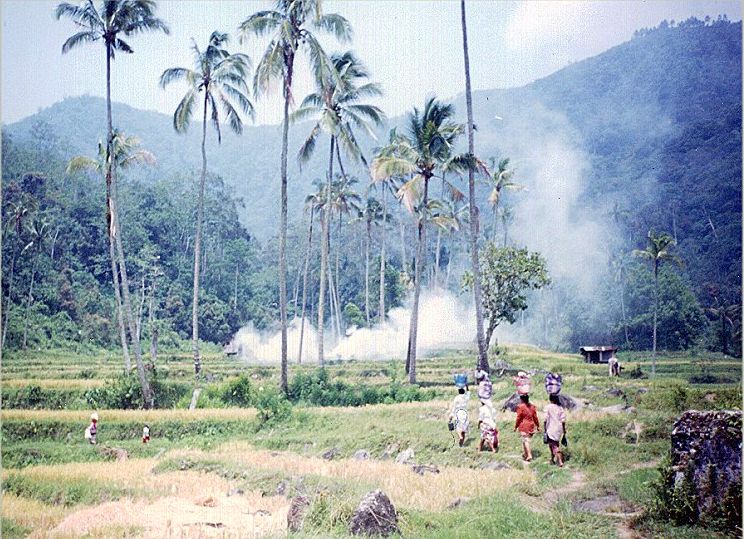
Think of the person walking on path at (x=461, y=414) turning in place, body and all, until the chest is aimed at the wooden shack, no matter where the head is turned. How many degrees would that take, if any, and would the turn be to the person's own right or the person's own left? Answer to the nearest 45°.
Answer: approximately 45° to the person's own right

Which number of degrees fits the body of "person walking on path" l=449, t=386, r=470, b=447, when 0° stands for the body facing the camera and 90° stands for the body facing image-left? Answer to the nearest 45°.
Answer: approximately 180°

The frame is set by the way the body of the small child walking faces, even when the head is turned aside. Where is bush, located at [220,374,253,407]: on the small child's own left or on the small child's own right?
on the small child's own left

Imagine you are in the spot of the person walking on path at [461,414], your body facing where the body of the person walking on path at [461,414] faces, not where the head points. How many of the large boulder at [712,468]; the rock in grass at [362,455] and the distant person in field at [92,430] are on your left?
2

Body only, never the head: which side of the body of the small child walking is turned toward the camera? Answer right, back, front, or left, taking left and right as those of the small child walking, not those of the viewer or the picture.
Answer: back

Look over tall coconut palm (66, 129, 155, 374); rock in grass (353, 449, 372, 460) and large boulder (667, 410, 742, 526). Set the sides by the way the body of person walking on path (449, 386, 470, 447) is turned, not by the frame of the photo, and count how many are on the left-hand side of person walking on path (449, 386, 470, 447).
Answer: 2

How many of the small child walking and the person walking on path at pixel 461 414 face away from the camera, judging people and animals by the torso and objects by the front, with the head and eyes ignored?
2

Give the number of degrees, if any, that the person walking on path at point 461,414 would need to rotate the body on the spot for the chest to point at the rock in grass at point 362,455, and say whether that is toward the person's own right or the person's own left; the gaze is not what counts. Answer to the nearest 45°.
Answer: approximately 90° to the person's own left
